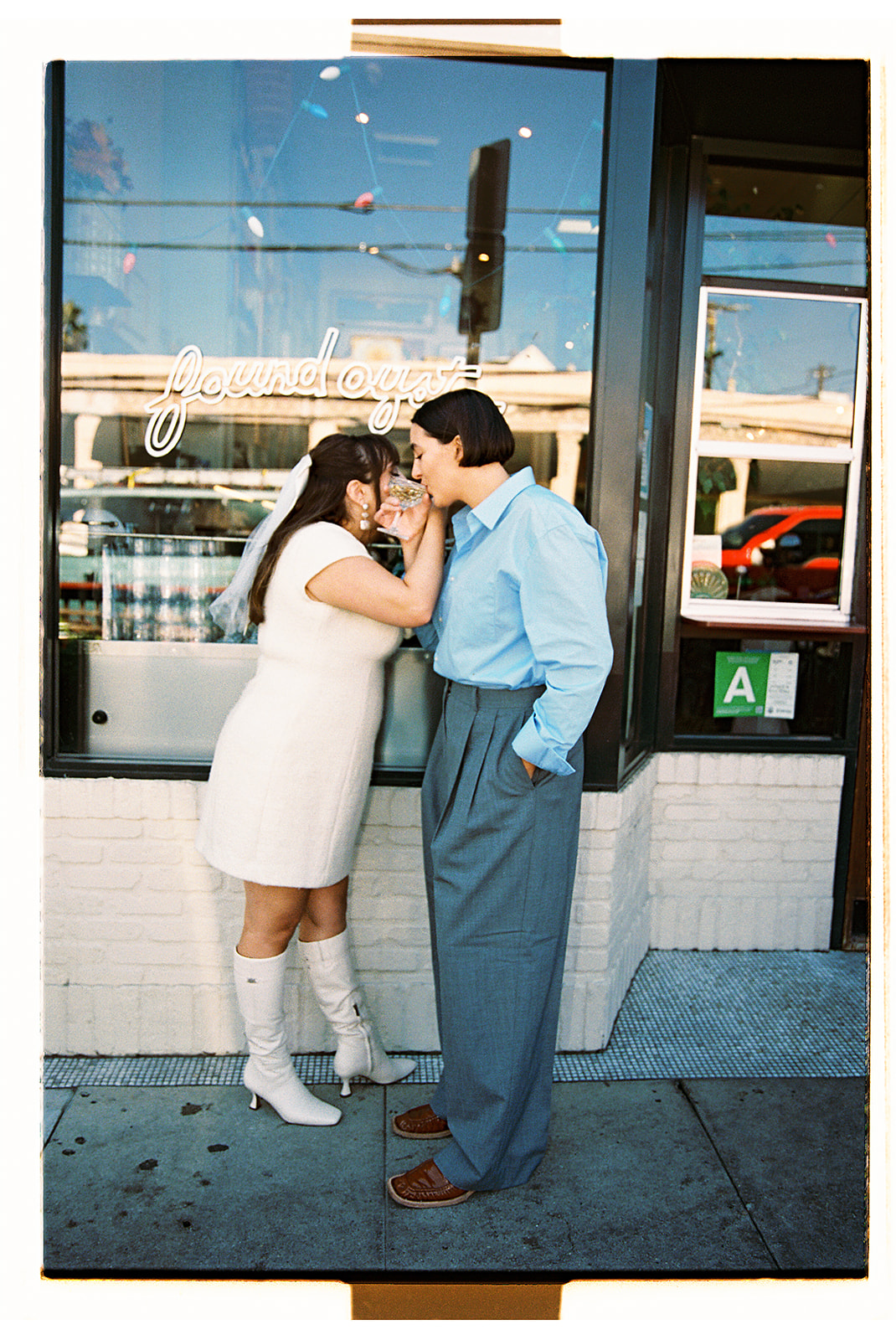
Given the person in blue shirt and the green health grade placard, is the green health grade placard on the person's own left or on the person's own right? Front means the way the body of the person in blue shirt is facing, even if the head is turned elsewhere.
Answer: on the person's own right

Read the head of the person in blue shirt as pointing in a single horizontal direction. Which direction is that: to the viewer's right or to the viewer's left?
to the viewer's left

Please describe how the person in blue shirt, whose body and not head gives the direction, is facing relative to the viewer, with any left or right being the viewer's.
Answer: facing to the left of the viewer

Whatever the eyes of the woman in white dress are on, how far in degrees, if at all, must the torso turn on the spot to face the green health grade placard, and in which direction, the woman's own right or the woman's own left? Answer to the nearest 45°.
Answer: approximately 45° to the woman's own left

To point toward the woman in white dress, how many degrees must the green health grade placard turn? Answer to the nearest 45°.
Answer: approximately 45° to its right

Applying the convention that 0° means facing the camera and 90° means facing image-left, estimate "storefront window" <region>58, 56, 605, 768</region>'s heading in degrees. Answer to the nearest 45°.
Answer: approximately 0°

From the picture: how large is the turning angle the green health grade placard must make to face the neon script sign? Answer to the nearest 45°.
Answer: approximately 45° to its right

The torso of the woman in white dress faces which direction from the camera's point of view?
to the viewer's right

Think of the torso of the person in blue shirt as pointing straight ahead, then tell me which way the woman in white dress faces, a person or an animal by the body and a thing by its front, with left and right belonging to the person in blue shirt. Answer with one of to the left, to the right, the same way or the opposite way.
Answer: the opposite way

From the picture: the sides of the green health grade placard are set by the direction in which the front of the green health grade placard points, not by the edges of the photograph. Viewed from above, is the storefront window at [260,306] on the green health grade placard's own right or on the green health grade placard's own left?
on the green health grade placard's own right
